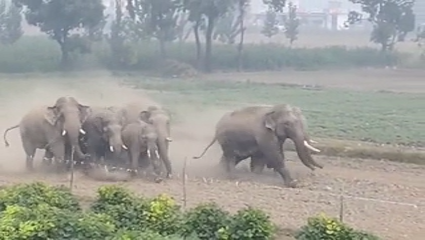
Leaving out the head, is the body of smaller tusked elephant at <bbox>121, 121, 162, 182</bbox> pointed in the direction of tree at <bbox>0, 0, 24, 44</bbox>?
no

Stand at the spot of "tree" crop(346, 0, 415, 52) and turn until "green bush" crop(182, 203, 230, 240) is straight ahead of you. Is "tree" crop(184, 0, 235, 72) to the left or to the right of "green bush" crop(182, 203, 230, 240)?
right

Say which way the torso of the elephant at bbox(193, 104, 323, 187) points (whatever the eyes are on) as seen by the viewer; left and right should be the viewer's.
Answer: facing to the right of the viewer

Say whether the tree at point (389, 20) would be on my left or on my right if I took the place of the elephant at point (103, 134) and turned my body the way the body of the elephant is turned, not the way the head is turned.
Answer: on my left

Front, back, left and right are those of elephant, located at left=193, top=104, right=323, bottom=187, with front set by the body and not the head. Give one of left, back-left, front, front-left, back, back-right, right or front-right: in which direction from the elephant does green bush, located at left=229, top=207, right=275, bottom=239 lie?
right

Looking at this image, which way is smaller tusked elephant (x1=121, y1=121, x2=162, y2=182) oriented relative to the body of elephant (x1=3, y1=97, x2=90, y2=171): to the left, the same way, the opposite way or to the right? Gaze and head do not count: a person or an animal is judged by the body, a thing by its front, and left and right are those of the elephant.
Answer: the same way

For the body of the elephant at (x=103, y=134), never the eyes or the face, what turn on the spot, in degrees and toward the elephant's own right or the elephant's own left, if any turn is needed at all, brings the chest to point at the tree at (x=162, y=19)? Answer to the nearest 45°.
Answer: approximately 135° to the elephant's own left

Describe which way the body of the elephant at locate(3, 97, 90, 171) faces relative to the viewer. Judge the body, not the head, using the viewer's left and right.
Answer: facing the viewer and to the right of the viewer
